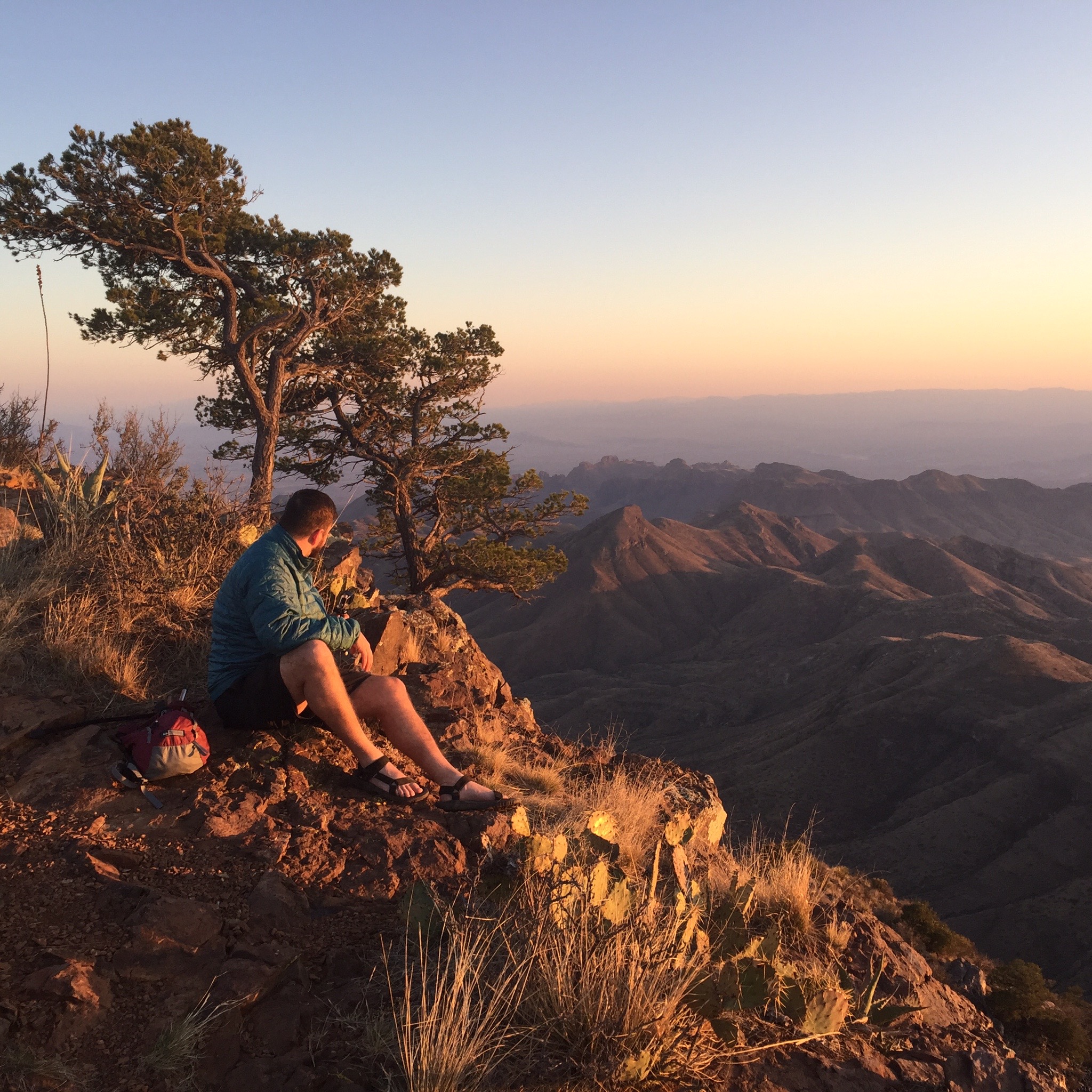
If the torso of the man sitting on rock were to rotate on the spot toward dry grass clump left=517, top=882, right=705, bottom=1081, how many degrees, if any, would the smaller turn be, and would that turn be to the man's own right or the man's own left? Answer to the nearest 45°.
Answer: approximately 45° to the man's own right

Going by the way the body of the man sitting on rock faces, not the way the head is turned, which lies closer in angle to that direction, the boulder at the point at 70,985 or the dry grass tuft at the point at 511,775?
the dry grass tuft

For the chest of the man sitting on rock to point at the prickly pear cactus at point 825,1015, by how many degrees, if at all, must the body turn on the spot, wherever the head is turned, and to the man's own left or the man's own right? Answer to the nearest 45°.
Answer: approximately 45° to the man's own right

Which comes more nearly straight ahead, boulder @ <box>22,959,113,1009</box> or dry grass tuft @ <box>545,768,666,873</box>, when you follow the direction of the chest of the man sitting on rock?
the dry grass tuft

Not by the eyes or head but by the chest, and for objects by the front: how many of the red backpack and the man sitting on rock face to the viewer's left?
0

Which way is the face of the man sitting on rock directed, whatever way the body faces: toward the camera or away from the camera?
away from the camera

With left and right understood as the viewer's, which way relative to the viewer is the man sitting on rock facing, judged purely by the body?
facing to the right of the viewer

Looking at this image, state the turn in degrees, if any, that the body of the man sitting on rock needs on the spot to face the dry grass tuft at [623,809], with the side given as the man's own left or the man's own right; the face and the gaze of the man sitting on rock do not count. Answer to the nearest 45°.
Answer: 0° — they already face it
